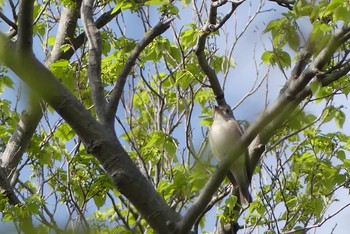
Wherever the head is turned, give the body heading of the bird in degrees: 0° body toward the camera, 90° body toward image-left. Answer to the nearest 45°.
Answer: approximately 45°
